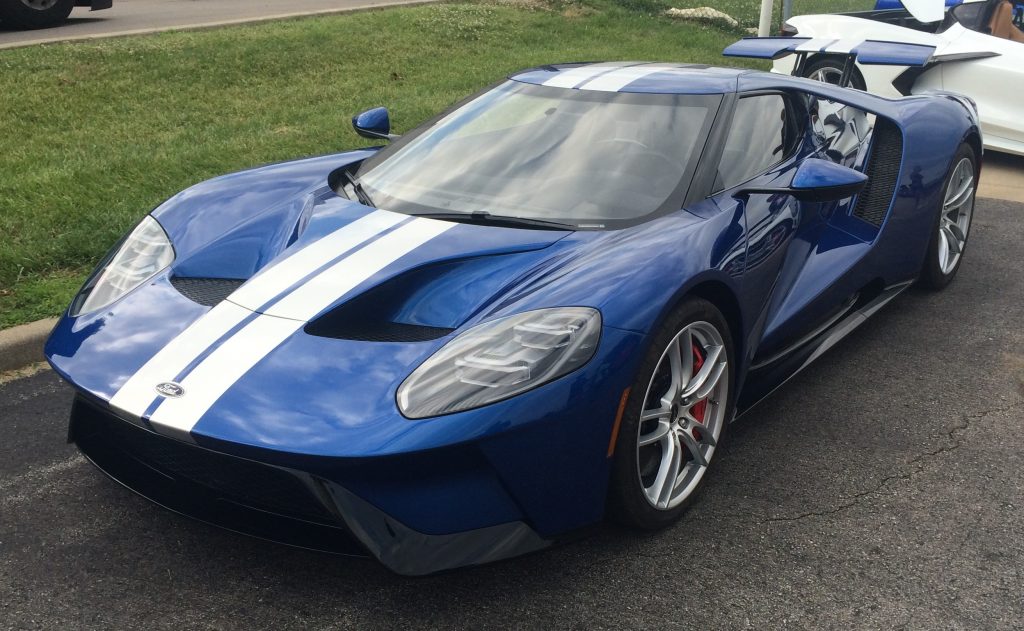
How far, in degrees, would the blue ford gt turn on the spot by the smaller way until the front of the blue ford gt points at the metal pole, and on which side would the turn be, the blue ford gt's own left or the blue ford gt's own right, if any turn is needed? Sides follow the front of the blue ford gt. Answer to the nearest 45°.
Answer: approximately 135° to the blue ford gt's own right

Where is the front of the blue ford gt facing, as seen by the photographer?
facing the viewer and to the left of the viewer

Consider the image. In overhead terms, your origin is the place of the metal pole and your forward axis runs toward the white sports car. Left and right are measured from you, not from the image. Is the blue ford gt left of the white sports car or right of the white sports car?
right

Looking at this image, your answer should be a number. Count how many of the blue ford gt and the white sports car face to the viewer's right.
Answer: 0

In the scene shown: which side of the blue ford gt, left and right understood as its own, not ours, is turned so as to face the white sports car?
back
